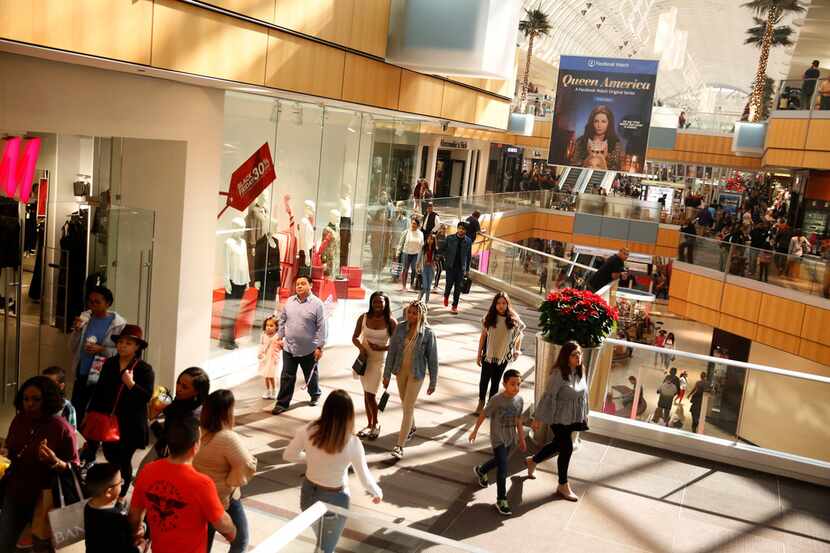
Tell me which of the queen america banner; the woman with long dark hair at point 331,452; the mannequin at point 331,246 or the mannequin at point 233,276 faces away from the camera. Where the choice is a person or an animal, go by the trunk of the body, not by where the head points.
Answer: the woman with long dark hair

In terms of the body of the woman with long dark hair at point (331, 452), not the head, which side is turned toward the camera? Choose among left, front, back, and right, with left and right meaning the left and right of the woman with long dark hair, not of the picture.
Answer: back

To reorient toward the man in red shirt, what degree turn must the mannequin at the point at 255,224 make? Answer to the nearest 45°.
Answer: approximately 45° to its right

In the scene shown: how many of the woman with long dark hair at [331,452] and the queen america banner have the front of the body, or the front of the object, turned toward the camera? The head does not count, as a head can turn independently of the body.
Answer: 1

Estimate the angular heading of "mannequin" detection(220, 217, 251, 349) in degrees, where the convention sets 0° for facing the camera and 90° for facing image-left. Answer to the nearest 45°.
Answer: approximately 315°

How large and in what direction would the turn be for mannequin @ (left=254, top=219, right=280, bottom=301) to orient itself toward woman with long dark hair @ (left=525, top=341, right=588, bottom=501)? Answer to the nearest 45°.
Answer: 0° — it already faces them

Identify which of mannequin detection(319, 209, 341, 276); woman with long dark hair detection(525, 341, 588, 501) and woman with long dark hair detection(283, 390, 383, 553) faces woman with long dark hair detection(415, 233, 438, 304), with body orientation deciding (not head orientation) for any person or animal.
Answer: woman with long dark hair detection(283, 390, 383, 553)

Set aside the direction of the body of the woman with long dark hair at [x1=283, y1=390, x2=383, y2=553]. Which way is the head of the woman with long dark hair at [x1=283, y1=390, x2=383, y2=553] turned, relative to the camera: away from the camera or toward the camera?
away from the camera

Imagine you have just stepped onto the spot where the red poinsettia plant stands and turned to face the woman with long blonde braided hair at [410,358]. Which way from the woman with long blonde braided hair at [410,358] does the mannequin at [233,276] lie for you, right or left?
right

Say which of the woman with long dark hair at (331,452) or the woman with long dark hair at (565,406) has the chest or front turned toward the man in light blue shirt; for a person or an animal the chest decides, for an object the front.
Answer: the woman with long dark hair at (331,452)

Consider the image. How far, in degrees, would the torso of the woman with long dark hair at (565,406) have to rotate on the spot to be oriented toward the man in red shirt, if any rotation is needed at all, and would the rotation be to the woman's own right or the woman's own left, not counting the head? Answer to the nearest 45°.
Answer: approximately 90° to the woman's own right

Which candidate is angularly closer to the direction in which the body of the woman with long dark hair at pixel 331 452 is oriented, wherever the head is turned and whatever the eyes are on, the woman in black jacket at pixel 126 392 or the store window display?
the store window display

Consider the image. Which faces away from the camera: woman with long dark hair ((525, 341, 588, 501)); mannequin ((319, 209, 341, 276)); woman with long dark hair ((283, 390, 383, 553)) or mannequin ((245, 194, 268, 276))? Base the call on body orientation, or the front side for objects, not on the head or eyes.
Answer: woman with long dark hair ((283, 390, 383, 553))
